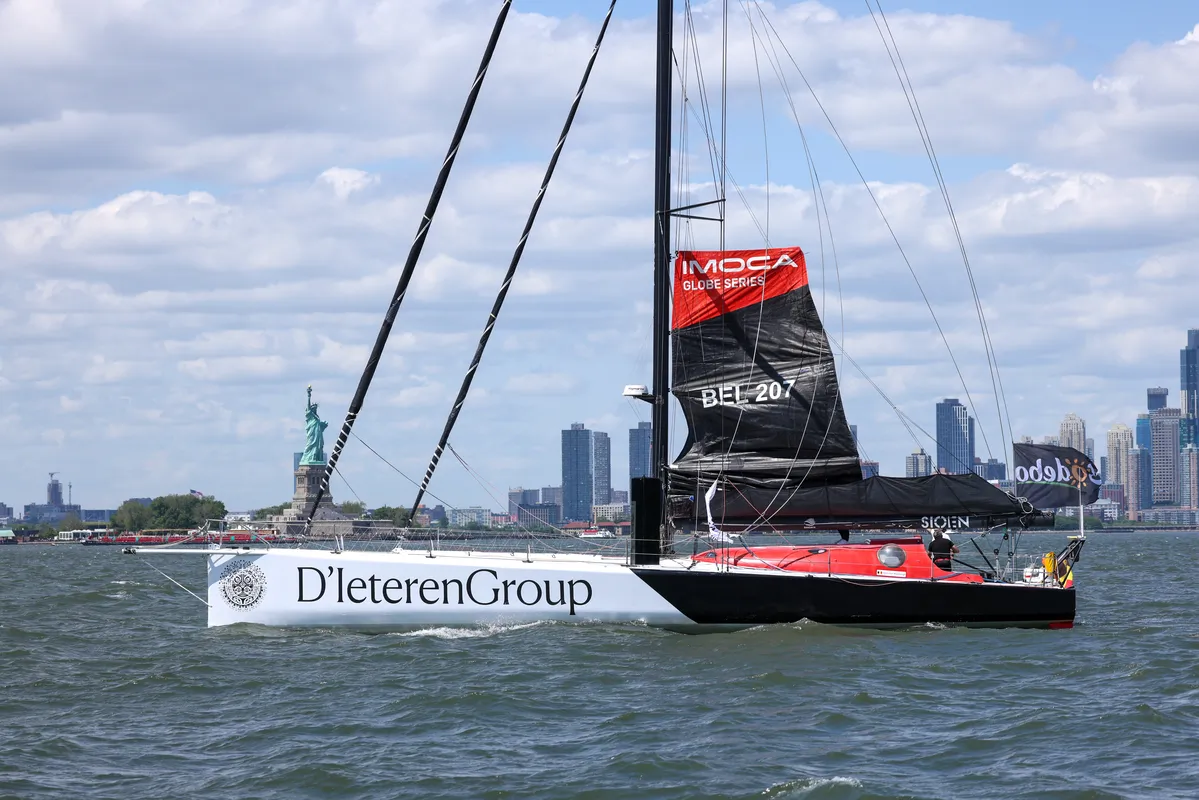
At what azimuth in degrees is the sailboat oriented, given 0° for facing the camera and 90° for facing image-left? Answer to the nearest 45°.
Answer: approximately 90°

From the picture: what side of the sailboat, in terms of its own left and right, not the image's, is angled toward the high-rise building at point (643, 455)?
right
